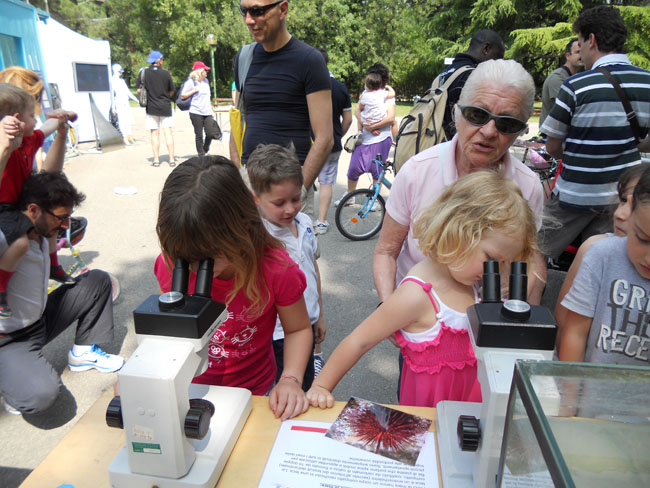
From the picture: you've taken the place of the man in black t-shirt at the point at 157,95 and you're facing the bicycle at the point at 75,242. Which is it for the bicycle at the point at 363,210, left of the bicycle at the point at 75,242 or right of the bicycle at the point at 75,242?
left

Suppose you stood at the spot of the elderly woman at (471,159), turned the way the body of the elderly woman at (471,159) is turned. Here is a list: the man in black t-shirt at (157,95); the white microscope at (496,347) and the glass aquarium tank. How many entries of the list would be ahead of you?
2

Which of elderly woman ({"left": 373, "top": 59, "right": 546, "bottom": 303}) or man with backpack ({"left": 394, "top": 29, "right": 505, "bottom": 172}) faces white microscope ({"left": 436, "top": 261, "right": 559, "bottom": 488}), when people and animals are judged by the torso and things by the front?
the elderly woman

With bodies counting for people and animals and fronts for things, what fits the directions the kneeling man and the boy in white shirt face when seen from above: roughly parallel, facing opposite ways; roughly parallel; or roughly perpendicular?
roughly perpendicular

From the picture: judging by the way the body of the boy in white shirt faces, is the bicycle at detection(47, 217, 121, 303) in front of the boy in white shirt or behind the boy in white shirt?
behind

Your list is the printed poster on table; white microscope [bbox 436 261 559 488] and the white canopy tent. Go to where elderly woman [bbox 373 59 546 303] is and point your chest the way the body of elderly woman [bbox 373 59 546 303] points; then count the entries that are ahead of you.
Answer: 2

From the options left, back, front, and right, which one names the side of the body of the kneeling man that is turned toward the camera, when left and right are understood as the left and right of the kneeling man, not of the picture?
right

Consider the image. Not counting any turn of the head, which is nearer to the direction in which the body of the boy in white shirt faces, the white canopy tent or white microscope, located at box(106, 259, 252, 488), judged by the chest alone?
the white microscope

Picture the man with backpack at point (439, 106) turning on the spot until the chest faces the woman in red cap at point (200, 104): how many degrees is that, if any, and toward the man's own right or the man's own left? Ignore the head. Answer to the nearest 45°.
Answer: approximately 90° to the man's own left

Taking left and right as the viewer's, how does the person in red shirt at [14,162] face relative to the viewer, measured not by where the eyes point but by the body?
facing to the right of the viewer

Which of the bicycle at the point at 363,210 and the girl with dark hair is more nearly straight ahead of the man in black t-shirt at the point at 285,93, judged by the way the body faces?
the girl with dark hair
